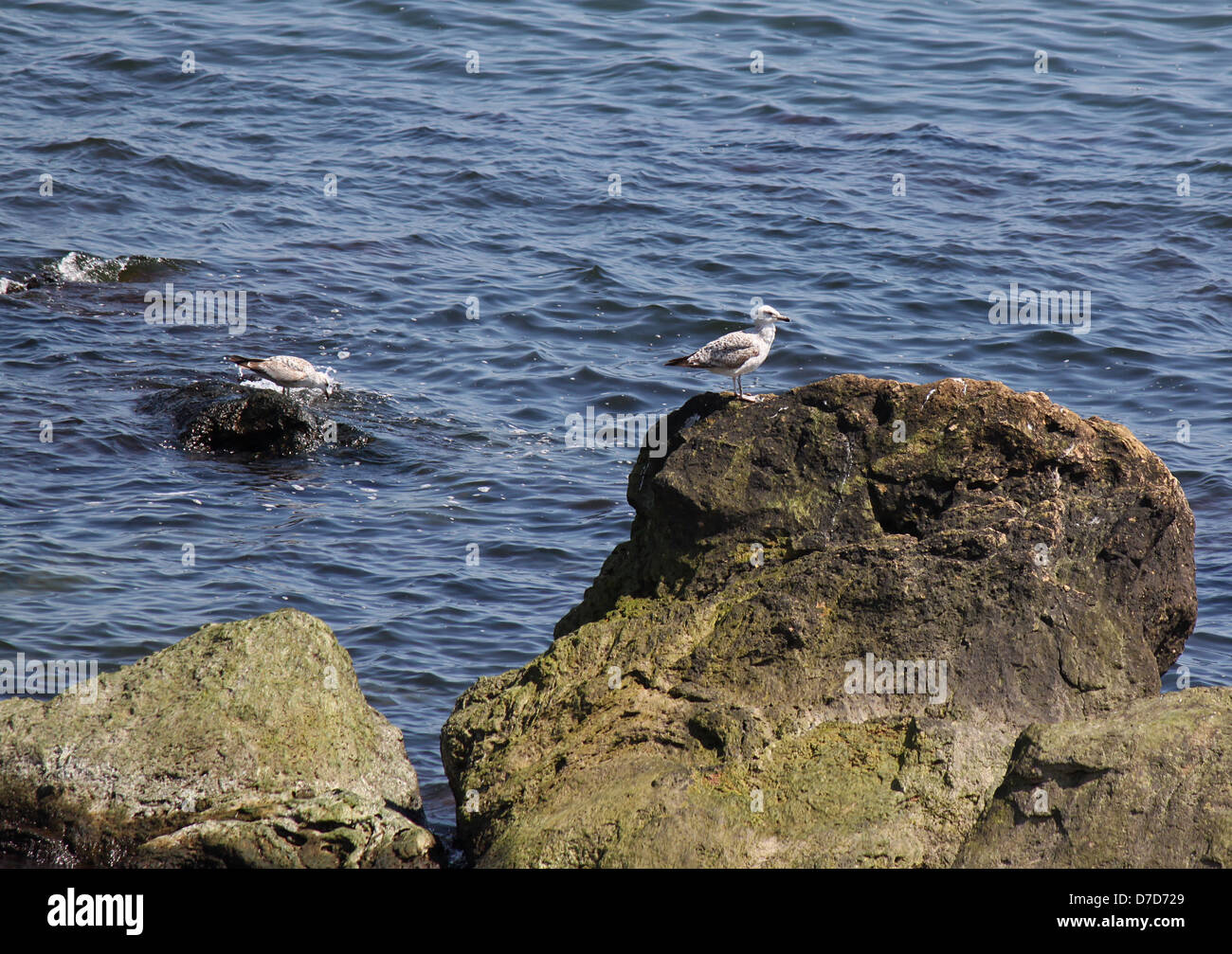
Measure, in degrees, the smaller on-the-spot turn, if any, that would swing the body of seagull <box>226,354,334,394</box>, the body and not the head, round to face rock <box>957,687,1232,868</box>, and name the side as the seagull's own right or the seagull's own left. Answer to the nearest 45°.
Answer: approximately 90° to the seagull's own right

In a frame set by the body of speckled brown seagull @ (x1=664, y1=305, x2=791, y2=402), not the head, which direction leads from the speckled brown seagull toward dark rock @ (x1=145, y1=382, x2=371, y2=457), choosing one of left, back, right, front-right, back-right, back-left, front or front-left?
back-left

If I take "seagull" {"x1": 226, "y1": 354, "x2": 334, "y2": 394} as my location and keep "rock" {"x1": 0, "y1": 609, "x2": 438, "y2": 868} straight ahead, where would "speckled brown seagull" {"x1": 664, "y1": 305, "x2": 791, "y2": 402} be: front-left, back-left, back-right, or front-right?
front-left

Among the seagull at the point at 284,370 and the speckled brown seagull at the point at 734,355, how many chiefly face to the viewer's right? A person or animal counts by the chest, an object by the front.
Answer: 2

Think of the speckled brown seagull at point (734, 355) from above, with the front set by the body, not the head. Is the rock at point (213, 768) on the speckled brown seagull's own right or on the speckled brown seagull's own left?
on the speckled brown seagull's own right

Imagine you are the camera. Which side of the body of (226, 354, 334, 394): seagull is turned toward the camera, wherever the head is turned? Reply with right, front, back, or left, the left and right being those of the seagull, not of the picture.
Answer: right

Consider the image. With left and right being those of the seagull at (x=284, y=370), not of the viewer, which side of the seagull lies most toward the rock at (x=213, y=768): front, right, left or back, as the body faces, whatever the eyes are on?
right

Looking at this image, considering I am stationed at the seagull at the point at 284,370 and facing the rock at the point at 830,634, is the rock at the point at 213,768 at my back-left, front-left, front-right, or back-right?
front-right

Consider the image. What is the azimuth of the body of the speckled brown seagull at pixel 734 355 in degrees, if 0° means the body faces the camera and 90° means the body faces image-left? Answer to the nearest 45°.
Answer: approximately 270°

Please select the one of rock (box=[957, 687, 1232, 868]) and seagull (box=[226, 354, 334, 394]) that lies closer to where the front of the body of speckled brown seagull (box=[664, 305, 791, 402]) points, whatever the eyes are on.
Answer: the rock
